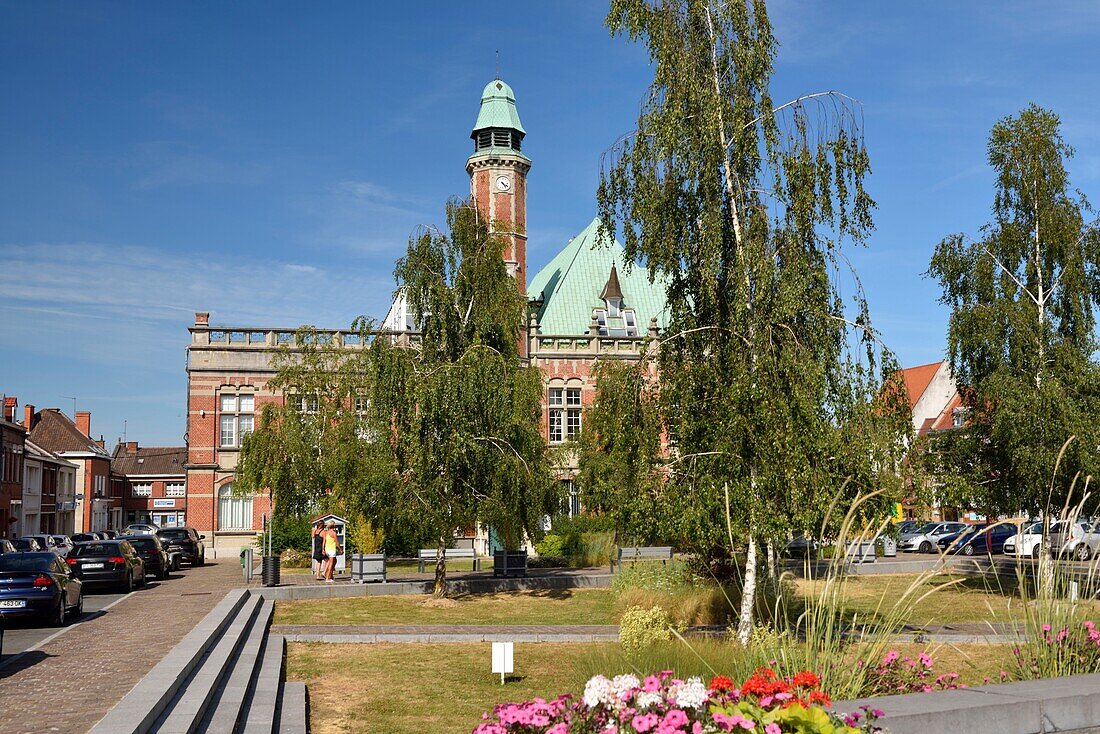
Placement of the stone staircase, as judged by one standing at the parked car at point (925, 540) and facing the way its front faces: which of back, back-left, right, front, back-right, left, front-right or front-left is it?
front-left

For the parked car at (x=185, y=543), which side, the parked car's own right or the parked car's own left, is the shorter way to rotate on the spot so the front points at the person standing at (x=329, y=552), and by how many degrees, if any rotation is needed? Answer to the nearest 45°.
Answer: approximately 135° to the parked car's own right

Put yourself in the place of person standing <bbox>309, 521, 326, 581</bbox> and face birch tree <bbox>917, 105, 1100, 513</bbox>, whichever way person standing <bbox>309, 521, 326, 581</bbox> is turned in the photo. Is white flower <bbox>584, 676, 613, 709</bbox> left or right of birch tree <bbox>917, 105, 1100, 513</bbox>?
right

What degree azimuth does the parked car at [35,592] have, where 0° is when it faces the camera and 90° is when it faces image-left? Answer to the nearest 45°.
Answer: approximately 225°

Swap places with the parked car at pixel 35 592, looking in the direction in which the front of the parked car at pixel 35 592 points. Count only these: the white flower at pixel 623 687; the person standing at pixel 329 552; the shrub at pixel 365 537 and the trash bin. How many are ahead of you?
3

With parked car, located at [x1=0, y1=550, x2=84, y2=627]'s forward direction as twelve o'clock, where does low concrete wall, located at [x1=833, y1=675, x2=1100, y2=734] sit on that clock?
The low concrete wall is roughly at 4 o'clock from the parked car.

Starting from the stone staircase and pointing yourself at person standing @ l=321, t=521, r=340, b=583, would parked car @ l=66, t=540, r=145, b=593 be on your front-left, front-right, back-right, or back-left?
front-left

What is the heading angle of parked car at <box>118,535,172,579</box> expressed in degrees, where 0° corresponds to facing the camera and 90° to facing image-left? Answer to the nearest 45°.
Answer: approximately 225°

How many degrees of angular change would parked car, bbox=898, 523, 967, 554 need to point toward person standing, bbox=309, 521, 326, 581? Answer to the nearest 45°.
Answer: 0° — it already faces them

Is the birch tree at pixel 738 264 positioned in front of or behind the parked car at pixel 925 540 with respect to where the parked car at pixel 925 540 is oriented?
in front

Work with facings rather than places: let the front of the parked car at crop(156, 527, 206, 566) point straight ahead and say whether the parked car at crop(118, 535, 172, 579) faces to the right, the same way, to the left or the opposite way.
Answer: the same way

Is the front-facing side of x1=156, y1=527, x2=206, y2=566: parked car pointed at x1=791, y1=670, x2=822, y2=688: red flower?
no

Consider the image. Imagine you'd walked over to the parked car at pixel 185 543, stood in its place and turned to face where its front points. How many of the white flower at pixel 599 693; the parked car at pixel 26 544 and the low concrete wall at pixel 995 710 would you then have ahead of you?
0

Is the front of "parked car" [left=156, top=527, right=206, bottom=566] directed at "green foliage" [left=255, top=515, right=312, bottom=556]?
no

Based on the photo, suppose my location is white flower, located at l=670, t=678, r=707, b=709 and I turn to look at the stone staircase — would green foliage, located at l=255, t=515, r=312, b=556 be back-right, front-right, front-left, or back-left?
front-right

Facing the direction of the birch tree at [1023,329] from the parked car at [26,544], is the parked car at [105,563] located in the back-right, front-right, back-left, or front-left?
front-right

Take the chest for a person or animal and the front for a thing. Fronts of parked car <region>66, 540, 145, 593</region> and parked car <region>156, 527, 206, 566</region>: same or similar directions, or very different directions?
same or similar directions

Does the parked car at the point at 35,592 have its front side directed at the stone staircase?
no

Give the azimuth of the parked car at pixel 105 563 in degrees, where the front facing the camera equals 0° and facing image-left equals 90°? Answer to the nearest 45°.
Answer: approximately 225°
